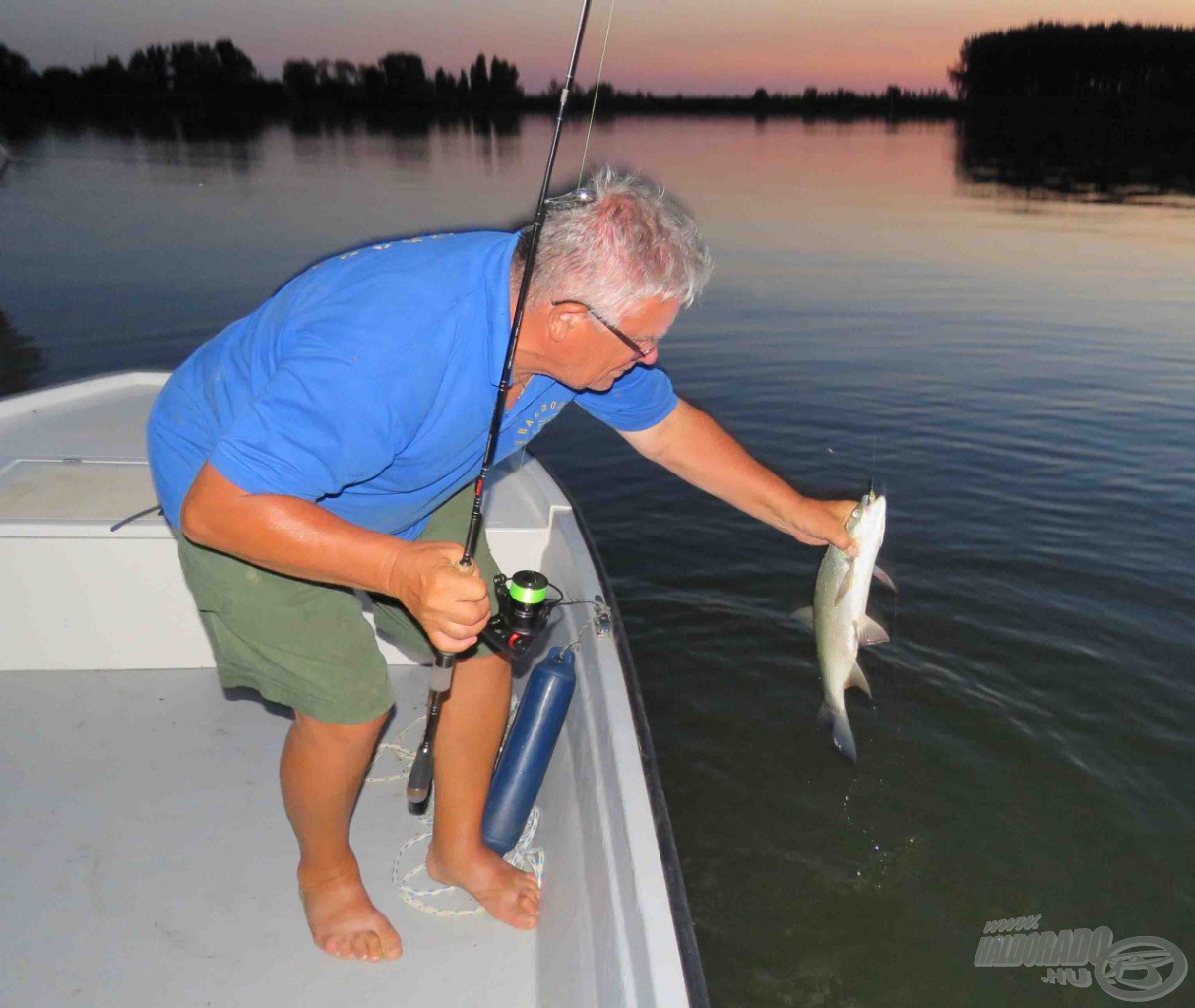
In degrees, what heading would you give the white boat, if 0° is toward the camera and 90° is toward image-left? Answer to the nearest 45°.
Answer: approximately 180°
